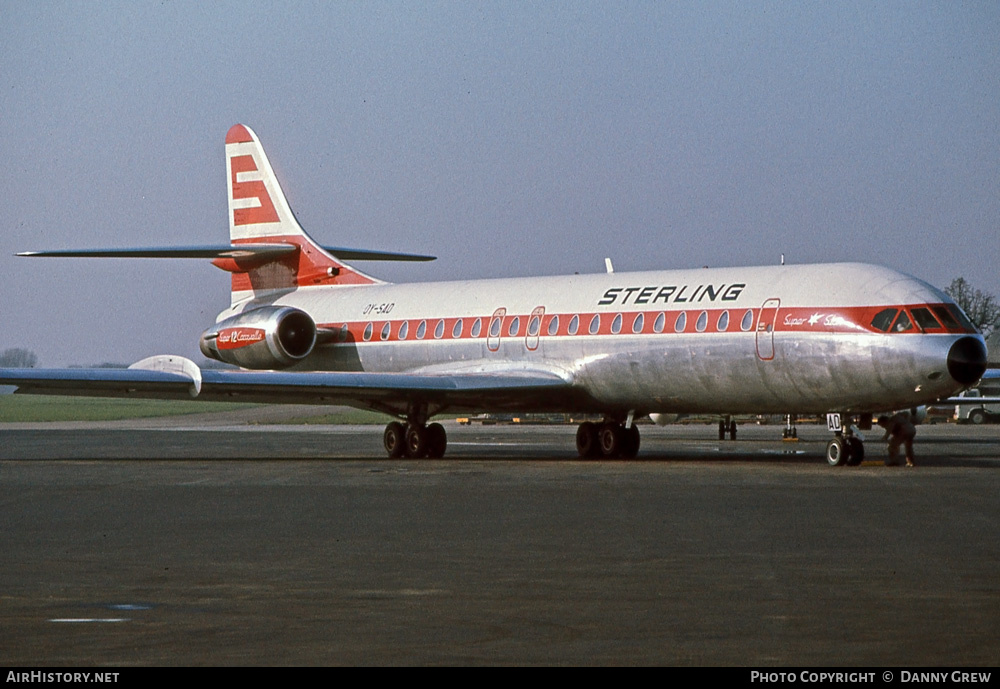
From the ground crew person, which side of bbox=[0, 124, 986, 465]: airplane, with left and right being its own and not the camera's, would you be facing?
front

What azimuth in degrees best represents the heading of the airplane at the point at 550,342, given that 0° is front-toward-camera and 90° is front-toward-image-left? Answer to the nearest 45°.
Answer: approximately 315°
